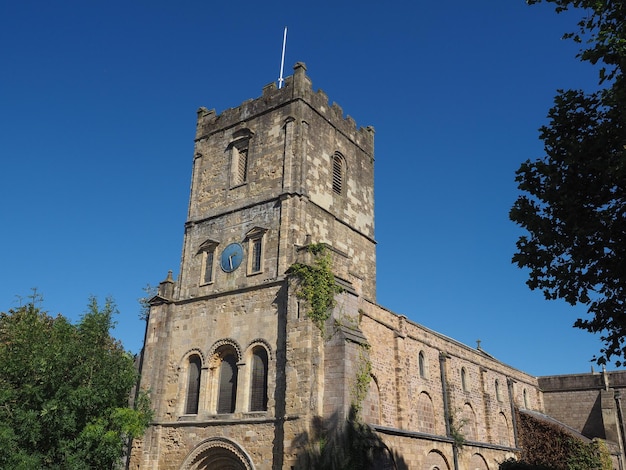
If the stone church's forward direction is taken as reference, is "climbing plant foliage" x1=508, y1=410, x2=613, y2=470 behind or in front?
behind

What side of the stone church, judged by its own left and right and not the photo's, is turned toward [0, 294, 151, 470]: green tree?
front

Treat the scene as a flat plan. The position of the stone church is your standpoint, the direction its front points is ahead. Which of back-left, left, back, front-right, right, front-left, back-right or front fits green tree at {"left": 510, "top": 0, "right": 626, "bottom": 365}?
left

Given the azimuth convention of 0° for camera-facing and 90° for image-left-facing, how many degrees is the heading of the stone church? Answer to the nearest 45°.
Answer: approximately 45°
